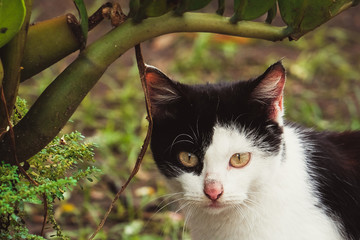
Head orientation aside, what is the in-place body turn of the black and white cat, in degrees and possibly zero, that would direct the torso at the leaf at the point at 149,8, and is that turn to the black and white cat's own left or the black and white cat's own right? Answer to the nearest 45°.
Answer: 0° — it already faces it

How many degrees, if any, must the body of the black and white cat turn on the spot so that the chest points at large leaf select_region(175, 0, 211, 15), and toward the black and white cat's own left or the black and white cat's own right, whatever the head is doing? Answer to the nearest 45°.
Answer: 0° — it already faces it

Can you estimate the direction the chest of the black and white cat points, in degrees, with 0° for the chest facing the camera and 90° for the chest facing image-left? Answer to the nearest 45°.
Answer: approximately 45°
